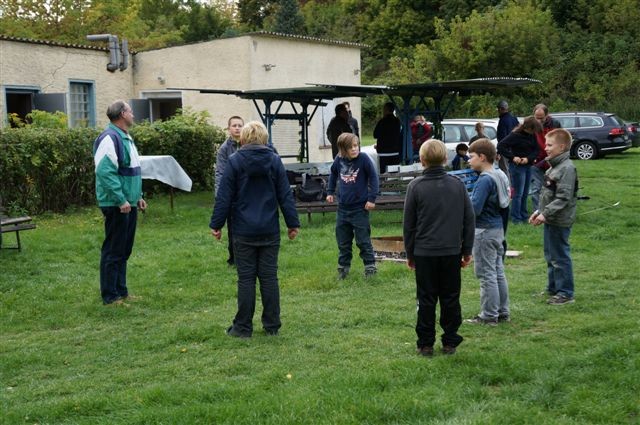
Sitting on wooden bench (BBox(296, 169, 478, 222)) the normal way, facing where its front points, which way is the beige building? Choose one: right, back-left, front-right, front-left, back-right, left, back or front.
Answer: back-right

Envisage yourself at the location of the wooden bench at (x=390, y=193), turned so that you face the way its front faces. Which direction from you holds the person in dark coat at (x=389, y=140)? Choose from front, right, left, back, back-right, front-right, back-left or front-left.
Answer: back

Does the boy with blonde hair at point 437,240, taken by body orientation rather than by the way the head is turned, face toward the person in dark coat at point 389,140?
yes

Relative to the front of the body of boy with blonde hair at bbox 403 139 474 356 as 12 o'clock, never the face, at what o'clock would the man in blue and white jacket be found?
The man in blue and white jacket is roughly at 10 o'clock from the boy with blonde hair.

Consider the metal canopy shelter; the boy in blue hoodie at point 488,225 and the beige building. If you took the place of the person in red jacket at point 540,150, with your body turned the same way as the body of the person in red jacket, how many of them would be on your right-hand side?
2

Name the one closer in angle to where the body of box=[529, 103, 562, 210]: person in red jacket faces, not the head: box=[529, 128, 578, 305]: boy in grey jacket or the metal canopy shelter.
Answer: the boy in grey jacket

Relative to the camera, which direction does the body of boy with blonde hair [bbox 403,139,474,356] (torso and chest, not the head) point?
away from the camera

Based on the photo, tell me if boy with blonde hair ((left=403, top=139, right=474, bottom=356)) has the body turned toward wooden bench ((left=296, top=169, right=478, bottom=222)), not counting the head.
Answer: yes

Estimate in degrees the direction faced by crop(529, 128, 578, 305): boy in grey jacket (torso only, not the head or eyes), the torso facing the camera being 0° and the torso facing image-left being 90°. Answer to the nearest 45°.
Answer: approximately 90°

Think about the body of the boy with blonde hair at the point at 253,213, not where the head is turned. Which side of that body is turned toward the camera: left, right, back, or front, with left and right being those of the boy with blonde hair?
back
